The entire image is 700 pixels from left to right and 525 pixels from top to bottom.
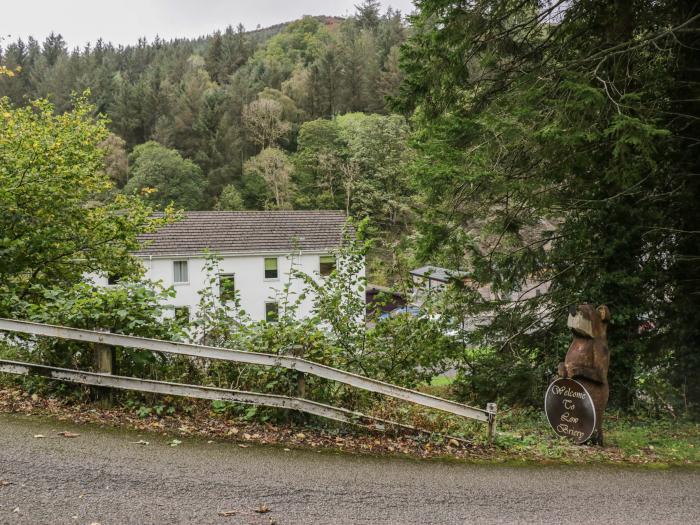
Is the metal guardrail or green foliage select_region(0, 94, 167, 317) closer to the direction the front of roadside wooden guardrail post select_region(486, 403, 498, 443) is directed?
the metal guardrail

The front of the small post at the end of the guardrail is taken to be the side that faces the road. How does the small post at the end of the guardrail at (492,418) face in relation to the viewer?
toward the camera

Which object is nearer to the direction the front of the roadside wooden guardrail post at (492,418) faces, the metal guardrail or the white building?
the metal guardrail

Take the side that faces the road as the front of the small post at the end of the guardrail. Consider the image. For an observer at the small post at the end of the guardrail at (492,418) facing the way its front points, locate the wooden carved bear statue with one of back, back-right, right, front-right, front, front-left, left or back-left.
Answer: back-left

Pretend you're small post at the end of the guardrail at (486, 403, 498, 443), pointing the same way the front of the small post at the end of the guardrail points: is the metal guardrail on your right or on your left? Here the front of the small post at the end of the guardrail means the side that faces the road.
on your right

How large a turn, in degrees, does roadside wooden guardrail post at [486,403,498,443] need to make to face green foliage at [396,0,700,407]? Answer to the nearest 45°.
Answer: approximately 180°
